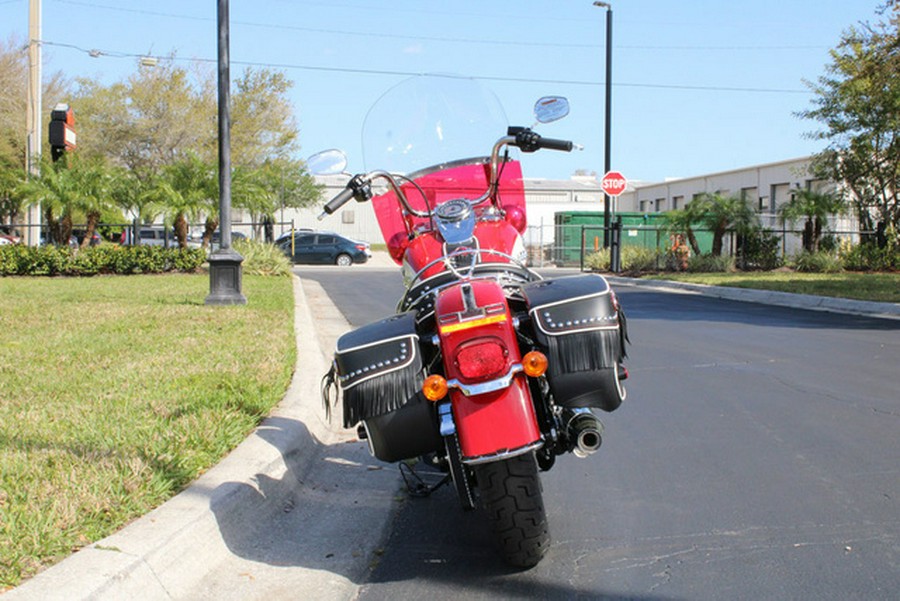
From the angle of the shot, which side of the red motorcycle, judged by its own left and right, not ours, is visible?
back

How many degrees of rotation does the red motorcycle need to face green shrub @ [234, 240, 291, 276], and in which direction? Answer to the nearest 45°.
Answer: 0° — it already faces it

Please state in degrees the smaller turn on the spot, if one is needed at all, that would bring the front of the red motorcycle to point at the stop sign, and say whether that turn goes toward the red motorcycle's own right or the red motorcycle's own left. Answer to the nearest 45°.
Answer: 0° — it already faces it

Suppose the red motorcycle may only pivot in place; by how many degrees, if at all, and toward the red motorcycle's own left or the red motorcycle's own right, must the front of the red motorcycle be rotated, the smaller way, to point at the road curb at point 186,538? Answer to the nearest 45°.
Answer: approximately 90° to the red motorcycle's own left

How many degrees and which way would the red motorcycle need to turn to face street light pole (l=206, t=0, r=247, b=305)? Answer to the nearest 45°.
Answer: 0° — it already faces it

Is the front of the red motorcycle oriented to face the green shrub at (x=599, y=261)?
yes
